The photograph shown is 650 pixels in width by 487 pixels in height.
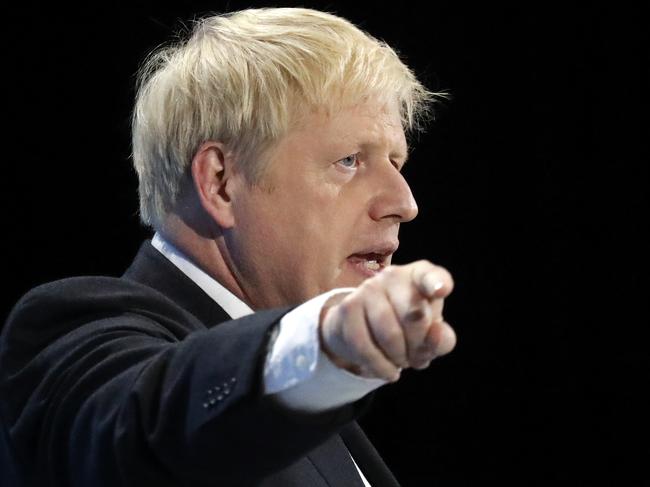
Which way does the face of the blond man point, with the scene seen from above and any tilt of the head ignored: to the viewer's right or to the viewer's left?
to the viewer's right

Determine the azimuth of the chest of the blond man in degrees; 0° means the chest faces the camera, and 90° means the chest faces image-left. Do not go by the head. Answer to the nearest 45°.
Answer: approximately 315°
